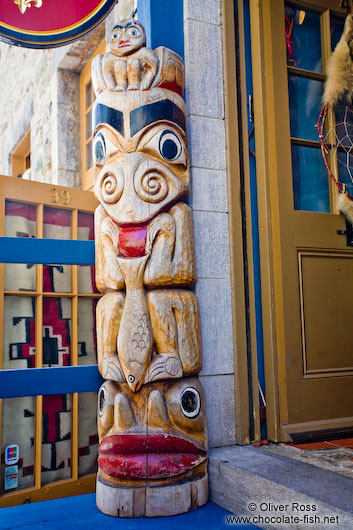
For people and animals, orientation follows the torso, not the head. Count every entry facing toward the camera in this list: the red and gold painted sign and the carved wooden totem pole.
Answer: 2

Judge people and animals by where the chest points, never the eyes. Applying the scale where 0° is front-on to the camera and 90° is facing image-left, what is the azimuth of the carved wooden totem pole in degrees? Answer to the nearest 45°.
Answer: approximately 0°

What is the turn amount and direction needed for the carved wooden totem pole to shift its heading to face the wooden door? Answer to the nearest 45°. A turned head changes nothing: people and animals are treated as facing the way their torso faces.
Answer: approximately 135° to its left

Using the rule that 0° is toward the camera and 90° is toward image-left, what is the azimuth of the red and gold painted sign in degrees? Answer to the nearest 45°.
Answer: approximately 0°

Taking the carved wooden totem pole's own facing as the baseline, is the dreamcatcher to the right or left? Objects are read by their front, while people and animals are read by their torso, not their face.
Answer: on its left

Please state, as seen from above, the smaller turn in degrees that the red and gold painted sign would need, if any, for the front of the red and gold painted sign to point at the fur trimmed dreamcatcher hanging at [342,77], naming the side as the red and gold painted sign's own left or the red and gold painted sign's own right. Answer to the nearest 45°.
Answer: approximately 90° to the red and gold painted sign's own left
